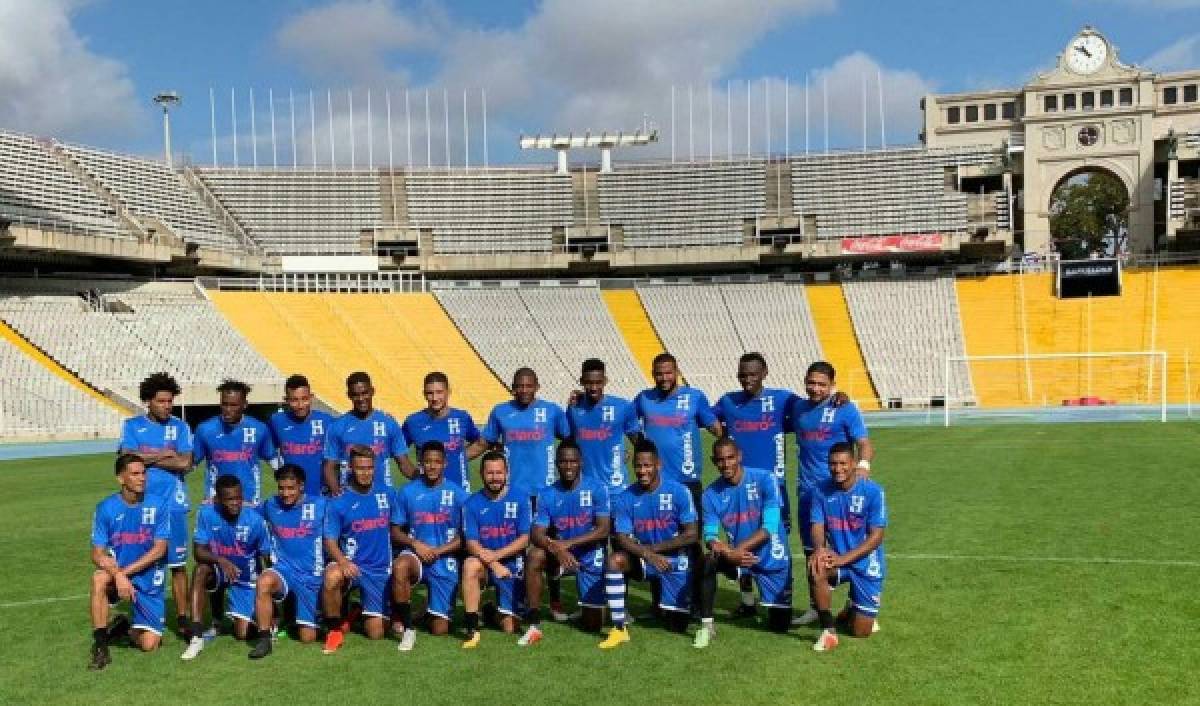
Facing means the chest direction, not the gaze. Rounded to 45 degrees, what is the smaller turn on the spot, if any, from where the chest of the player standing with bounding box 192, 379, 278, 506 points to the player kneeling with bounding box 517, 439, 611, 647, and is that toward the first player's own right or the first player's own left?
approximately 45° to the first player's own left

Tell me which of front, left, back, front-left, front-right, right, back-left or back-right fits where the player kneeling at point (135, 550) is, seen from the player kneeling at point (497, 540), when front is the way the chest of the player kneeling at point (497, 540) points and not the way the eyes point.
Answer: right

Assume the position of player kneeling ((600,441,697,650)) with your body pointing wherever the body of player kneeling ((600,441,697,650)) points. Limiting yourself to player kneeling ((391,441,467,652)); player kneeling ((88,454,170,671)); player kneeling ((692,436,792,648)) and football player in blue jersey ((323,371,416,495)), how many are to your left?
1

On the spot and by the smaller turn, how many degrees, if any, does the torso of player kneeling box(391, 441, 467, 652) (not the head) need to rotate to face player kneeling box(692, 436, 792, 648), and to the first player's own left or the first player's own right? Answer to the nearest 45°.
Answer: approximately 90° to the first player's own left

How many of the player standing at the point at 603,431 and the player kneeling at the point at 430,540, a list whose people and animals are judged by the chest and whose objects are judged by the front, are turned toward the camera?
2

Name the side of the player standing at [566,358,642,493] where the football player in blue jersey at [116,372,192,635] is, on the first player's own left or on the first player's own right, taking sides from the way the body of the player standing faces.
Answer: on the first player's own right

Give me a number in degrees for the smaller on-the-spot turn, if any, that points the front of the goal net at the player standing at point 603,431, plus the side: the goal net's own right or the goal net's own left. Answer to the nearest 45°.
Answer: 0° — it already faces them

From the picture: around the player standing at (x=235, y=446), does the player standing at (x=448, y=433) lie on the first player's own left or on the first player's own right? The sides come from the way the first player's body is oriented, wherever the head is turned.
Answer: on the first player's own left

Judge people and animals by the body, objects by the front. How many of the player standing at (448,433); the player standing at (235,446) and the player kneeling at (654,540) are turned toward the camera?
3

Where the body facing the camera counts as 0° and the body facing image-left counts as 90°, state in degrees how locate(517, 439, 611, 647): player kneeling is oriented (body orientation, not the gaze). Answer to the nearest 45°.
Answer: approximately 0°

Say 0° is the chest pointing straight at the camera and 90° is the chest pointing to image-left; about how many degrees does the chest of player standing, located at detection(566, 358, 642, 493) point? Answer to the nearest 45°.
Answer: approximately 0°

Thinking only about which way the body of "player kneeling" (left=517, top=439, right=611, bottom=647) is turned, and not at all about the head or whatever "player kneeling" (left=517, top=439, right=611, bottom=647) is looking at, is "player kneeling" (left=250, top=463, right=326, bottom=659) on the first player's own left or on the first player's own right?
on the first player's own right

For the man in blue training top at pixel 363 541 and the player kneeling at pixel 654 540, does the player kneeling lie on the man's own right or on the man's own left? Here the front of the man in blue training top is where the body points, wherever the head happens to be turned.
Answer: on the man's own left
